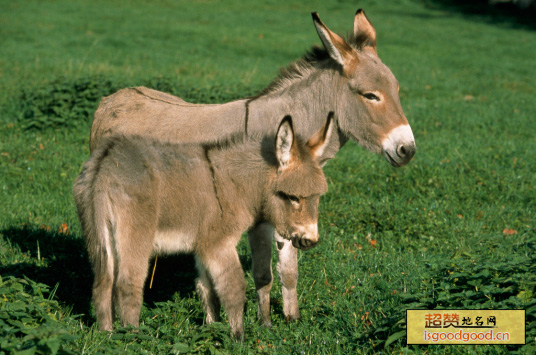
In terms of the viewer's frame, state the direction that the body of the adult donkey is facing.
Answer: to the viewer's right

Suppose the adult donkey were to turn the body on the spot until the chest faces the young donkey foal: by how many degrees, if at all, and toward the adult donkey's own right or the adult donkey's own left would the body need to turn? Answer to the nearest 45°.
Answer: approximately 135° to the adult donkey's own right
